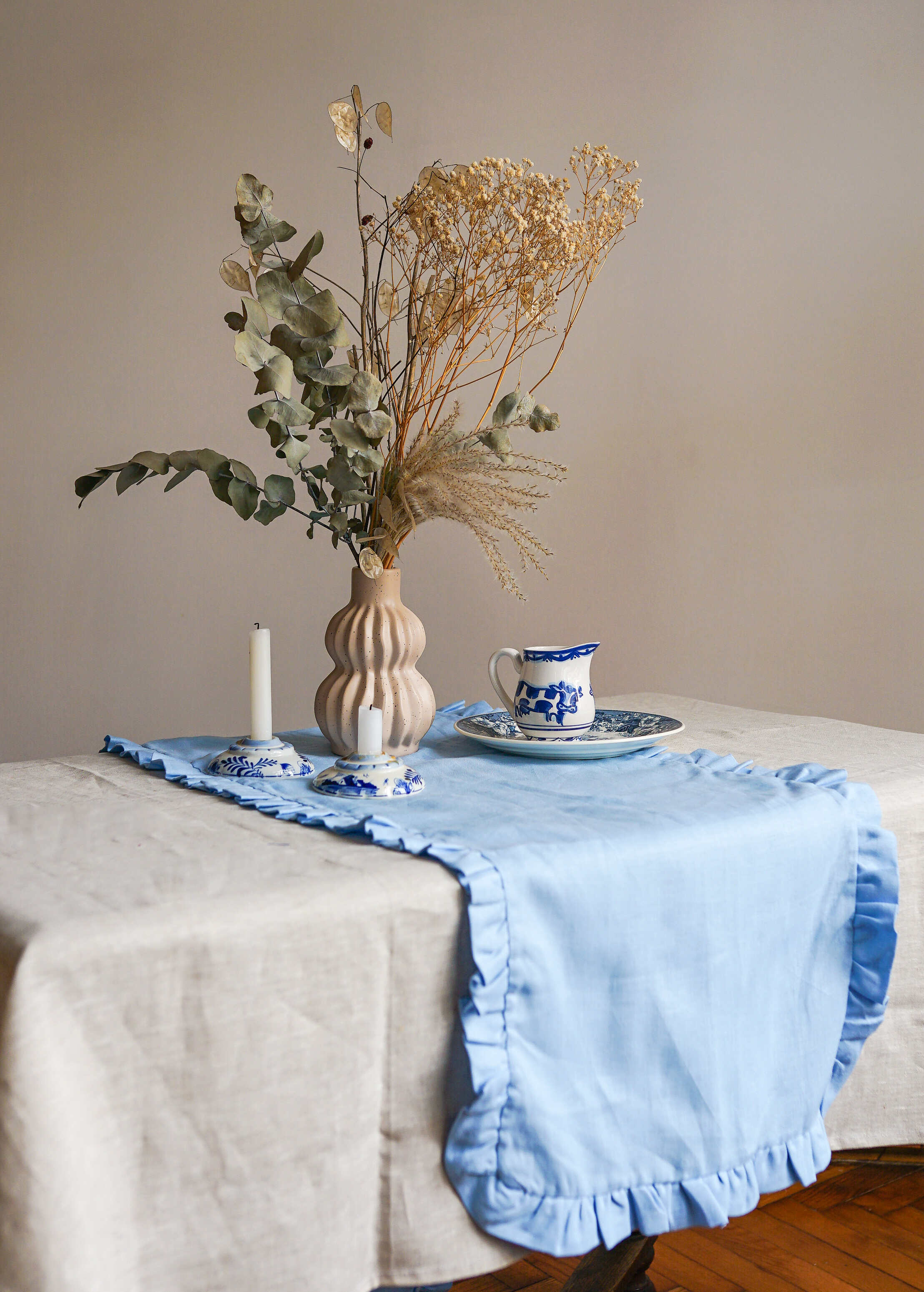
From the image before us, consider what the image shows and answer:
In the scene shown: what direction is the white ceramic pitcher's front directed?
to the viewer's right
